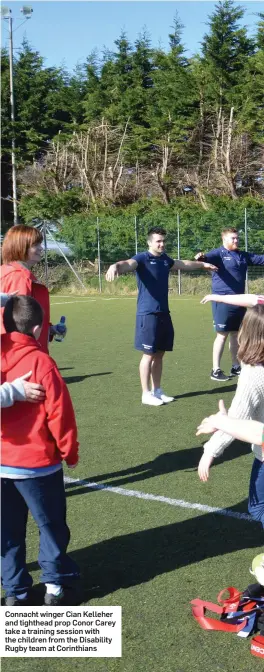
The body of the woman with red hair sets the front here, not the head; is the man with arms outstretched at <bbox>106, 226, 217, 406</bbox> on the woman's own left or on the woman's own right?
on the woman's own left

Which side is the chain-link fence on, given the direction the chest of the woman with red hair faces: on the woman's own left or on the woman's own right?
on the woman's own left

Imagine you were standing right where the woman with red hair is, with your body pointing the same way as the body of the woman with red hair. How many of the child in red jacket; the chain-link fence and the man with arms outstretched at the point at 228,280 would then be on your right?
1

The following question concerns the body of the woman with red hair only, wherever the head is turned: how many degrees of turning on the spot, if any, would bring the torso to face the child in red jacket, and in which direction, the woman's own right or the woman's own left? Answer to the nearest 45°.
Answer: approximately 90° to the woman's own right

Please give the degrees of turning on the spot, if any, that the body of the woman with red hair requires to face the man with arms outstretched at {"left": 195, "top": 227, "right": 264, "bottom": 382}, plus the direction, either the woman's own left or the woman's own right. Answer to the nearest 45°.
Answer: approximately 45° to the woman's own left

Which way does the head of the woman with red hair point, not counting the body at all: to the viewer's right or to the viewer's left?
to the viewer's right

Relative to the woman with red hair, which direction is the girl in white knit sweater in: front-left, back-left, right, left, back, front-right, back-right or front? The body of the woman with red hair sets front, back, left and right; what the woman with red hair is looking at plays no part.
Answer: front-right

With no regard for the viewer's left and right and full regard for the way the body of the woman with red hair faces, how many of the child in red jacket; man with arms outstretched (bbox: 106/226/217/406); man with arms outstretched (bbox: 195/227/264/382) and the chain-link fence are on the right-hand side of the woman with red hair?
1

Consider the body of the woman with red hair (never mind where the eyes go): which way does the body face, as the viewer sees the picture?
to the viewer's right

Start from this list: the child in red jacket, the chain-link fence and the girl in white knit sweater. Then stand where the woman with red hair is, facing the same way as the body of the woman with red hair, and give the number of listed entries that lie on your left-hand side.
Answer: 1
